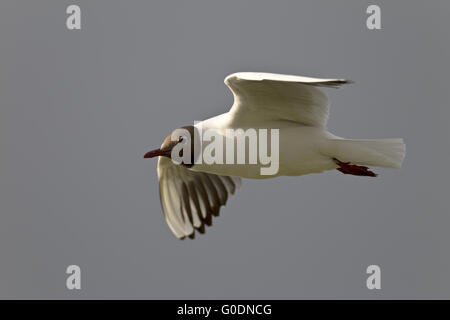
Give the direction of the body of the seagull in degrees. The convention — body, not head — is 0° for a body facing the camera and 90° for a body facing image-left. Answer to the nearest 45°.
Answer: approximately 90°
